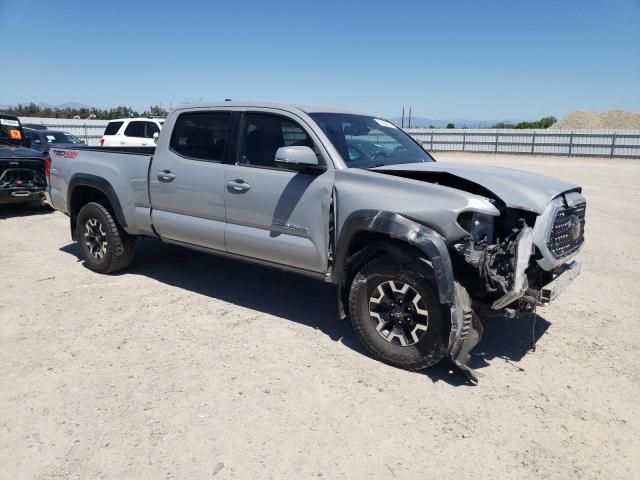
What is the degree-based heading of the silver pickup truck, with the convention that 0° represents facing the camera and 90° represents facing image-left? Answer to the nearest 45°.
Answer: approximately 315°

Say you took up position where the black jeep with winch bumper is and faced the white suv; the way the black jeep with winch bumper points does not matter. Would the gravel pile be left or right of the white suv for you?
right

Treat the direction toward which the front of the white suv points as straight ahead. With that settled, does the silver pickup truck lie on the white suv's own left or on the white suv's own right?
on the white suv's own right

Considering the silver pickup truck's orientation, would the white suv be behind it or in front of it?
behind

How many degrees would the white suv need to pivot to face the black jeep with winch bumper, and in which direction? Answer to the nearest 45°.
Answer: approximately 90° to its right

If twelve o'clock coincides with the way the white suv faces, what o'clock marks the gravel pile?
The gravel pile is roughly at 11 o'clock from the white suv.

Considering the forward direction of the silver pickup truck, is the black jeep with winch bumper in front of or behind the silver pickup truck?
behind

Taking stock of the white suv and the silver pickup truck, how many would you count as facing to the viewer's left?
0

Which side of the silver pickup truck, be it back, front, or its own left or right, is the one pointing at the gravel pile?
left

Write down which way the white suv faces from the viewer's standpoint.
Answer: facing to the right of the viewer
